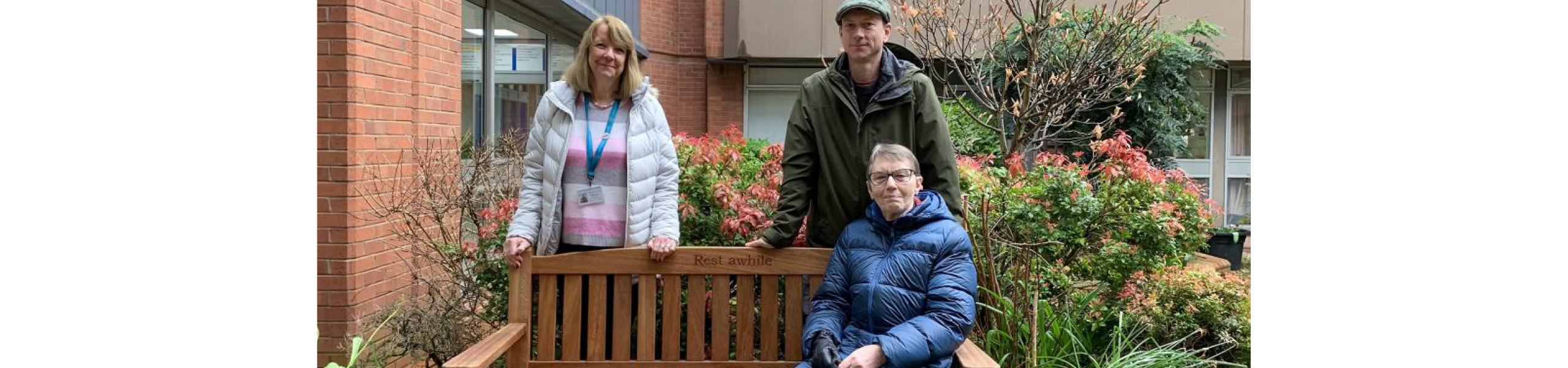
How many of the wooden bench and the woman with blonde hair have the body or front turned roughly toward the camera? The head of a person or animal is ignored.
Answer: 2

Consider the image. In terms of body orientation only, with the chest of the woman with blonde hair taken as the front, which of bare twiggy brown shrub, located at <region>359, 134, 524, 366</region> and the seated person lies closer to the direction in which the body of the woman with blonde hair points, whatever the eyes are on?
the seated person

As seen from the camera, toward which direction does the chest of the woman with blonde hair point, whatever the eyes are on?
toward the camera

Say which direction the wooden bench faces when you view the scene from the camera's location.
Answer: facing the viewer

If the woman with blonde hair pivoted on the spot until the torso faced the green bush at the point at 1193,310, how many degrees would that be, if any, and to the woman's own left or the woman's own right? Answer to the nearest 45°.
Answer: approximately 90° to the woman's own left
